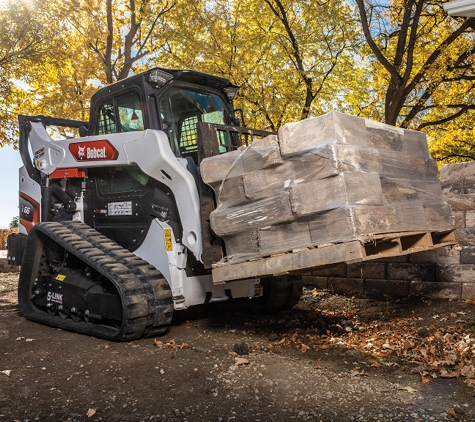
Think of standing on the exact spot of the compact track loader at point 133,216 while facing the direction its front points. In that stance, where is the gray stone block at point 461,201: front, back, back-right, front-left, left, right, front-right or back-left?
front-left

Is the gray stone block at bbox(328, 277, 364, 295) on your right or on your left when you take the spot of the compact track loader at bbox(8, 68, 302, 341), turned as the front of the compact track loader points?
on your left

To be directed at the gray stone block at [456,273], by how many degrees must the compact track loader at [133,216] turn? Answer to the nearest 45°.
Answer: approximately 45° to its left

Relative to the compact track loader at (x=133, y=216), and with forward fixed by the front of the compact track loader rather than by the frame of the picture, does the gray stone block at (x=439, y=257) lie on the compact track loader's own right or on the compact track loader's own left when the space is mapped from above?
on the compact track loader's own left

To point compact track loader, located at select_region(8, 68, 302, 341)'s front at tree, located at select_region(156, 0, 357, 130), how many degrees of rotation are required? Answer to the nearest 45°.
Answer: approximately 90° to its left

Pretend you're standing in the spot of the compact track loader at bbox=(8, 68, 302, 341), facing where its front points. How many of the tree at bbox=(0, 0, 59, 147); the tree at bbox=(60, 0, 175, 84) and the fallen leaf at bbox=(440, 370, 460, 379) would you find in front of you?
1

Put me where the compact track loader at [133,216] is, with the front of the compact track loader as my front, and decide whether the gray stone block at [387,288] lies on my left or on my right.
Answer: on my left

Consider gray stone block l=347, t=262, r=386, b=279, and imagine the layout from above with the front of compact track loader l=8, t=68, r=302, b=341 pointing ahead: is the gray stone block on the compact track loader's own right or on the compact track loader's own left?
on the compact track loader's own left

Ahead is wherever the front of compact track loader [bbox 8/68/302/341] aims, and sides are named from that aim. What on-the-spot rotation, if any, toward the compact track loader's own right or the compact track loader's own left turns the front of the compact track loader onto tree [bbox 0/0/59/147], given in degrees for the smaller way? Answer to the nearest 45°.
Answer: approximately 135° to the compact track loader's own left

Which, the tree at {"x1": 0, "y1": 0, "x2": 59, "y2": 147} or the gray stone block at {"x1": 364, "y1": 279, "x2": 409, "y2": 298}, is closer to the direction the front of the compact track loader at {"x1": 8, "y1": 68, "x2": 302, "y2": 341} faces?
the gray stone block

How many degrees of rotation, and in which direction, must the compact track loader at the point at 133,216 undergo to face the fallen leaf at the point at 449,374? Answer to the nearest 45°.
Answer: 0° — it already faces it

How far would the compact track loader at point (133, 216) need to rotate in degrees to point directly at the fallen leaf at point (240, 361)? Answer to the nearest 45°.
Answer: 0° — it already faces it

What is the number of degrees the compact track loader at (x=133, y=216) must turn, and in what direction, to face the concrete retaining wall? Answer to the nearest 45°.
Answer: approximately 45° to its left
